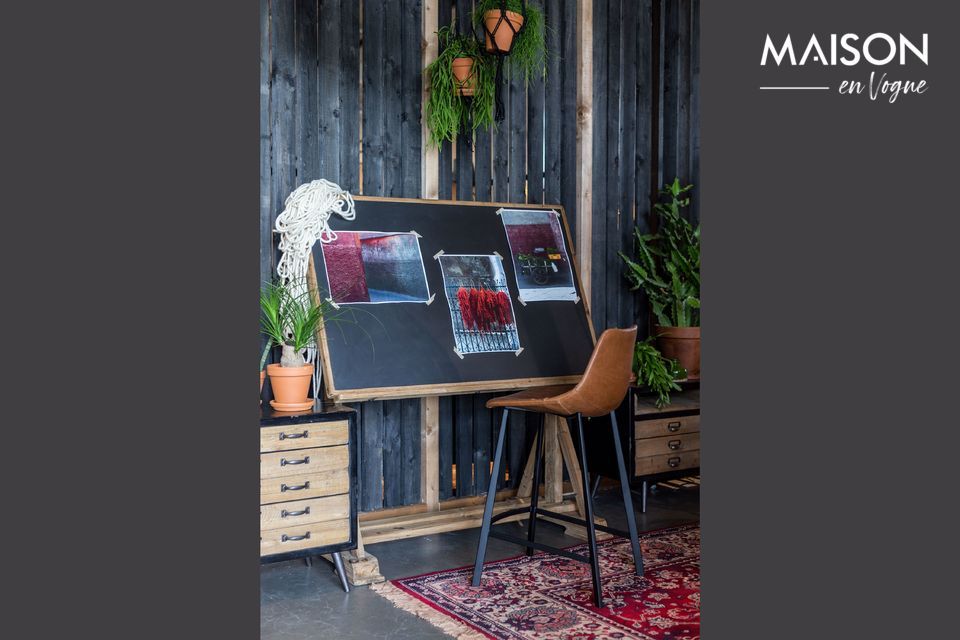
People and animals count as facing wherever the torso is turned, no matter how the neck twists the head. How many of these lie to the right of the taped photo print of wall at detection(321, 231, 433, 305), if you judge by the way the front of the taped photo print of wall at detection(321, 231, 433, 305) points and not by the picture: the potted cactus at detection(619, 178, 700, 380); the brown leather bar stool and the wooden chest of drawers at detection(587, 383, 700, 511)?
0

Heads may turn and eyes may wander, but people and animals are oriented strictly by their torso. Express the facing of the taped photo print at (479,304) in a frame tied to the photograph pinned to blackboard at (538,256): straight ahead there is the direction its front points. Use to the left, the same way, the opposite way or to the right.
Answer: the same way

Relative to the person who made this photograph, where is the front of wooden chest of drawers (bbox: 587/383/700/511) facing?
facing the viewer and to the right of the viewer

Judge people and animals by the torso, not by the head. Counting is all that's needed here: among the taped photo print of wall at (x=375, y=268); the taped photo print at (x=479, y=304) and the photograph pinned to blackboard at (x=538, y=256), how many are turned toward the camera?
3

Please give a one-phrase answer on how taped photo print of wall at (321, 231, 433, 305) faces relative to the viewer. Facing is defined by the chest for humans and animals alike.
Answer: facing the viewer

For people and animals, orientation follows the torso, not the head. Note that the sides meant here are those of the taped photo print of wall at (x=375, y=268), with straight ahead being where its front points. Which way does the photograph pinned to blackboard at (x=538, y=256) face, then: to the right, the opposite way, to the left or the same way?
the same way

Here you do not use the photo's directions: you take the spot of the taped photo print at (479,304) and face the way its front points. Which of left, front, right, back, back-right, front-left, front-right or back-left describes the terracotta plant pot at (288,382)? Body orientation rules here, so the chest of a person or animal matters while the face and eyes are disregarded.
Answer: front-right

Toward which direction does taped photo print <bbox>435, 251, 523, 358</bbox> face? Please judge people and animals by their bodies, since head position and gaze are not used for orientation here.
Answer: toward the camera

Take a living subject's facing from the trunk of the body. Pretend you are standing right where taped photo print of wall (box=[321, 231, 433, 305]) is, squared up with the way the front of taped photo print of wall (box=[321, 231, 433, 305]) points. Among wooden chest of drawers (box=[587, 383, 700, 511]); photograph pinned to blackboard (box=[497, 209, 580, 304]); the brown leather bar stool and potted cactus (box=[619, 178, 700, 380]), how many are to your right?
0

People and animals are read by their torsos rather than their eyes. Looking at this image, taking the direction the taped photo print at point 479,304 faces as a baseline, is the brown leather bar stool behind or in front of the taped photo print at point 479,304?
in front

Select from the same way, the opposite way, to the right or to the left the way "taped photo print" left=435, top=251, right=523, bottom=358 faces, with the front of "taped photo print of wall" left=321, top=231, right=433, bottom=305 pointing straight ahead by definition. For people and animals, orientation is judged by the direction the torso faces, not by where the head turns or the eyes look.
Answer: the same way

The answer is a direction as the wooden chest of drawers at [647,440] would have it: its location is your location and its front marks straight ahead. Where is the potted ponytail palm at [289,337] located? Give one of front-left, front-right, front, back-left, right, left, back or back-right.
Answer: right

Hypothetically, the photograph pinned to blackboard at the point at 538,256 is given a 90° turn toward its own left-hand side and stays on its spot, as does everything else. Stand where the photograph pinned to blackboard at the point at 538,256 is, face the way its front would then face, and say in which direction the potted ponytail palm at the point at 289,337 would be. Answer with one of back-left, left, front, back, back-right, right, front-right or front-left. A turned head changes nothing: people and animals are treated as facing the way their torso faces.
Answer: back-right
